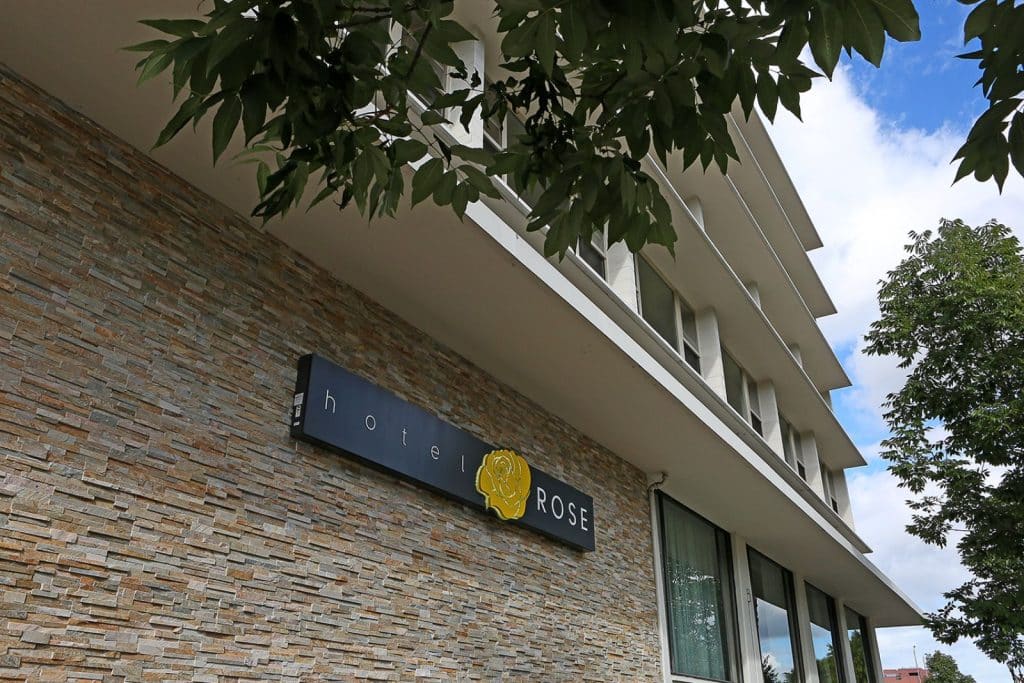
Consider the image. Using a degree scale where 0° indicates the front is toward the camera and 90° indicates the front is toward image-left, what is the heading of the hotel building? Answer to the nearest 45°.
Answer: approximately 315°

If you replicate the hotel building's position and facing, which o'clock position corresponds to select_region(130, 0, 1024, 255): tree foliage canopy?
The tree foliage canopy is roughly at 1 o'clock from the hotel building.

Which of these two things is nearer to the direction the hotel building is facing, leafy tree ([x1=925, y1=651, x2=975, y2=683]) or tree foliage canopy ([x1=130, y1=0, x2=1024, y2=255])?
the tree foliage canopy

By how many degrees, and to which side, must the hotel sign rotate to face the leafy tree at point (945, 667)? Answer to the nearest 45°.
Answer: approximately 90° to its left

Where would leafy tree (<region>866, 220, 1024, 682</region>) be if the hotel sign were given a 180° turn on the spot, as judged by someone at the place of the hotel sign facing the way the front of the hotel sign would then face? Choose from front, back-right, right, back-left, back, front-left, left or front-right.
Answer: right

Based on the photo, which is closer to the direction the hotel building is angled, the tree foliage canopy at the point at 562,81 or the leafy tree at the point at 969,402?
the tree foliage canopy

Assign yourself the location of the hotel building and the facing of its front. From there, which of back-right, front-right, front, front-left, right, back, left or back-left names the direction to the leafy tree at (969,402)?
left

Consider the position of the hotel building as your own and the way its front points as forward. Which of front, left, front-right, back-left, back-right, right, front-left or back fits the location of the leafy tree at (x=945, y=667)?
left

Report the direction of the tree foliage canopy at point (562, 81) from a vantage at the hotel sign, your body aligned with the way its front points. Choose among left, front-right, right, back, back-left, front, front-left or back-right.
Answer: front-right

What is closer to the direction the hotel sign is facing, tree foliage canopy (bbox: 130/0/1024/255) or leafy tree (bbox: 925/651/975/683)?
the tree foliage canopy

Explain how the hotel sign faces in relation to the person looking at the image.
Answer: facing the viewer and to the right of the viewer
